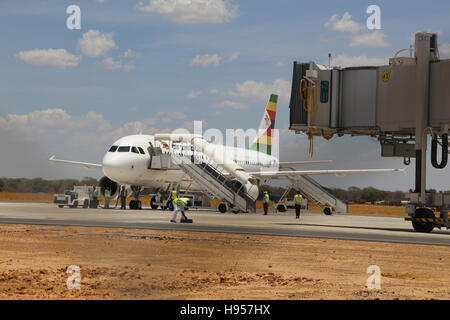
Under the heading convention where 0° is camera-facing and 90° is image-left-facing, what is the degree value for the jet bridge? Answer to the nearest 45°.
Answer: approximately 90°
